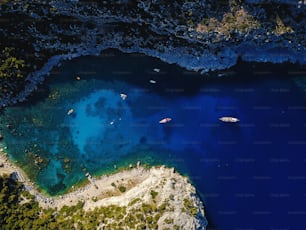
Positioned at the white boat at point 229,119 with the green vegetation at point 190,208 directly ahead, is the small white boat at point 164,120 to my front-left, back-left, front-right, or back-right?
front-right

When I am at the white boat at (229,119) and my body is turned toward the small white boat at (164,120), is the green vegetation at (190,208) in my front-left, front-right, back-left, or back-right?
front-left

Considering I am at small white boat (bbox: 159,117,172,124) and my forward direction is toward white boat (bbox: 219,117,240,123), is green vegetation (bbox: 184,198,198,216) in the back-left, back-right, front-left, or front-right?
front-right

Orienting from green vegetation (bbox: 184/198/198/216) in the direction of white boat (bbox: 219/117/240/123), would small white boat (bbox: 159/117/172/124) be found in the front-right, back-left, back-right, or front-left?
front-left

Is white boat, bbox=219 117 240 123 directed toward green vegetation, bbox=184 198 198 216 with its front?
no
